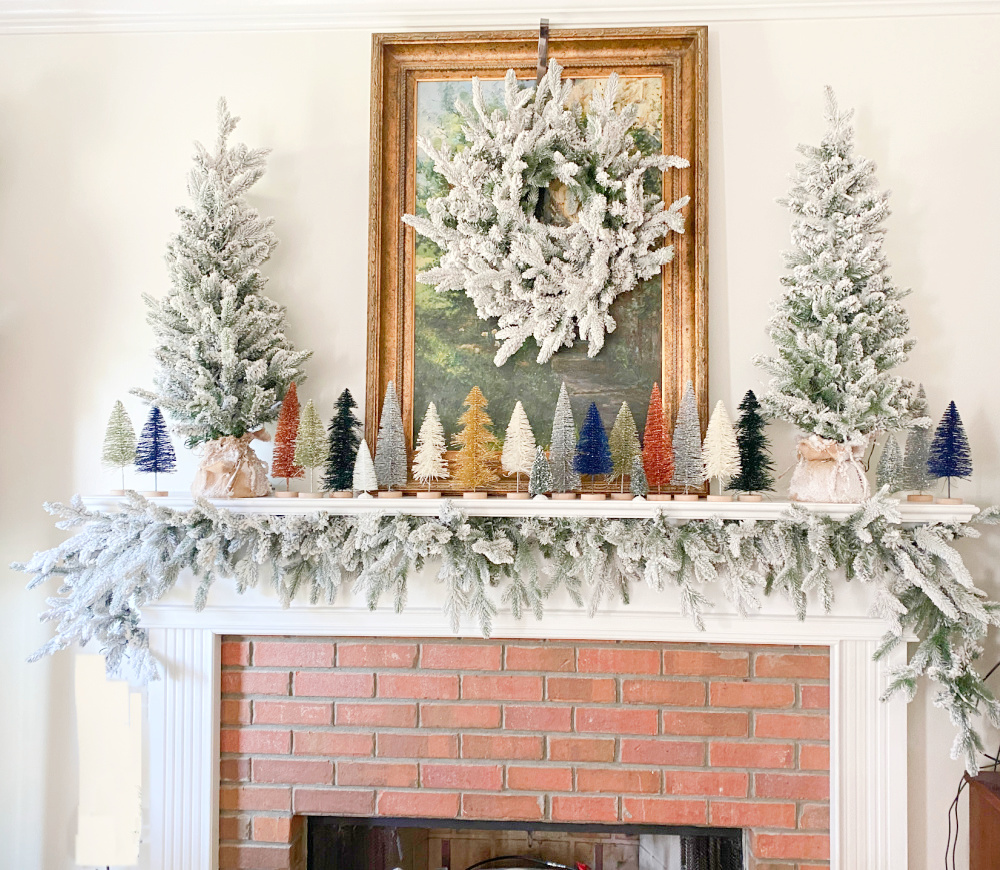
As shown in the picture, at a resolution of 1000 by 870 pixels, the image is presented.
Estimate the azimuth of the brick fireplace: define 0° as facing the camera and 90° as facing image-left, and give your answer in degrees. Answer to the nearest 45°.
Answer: approximately 0°
